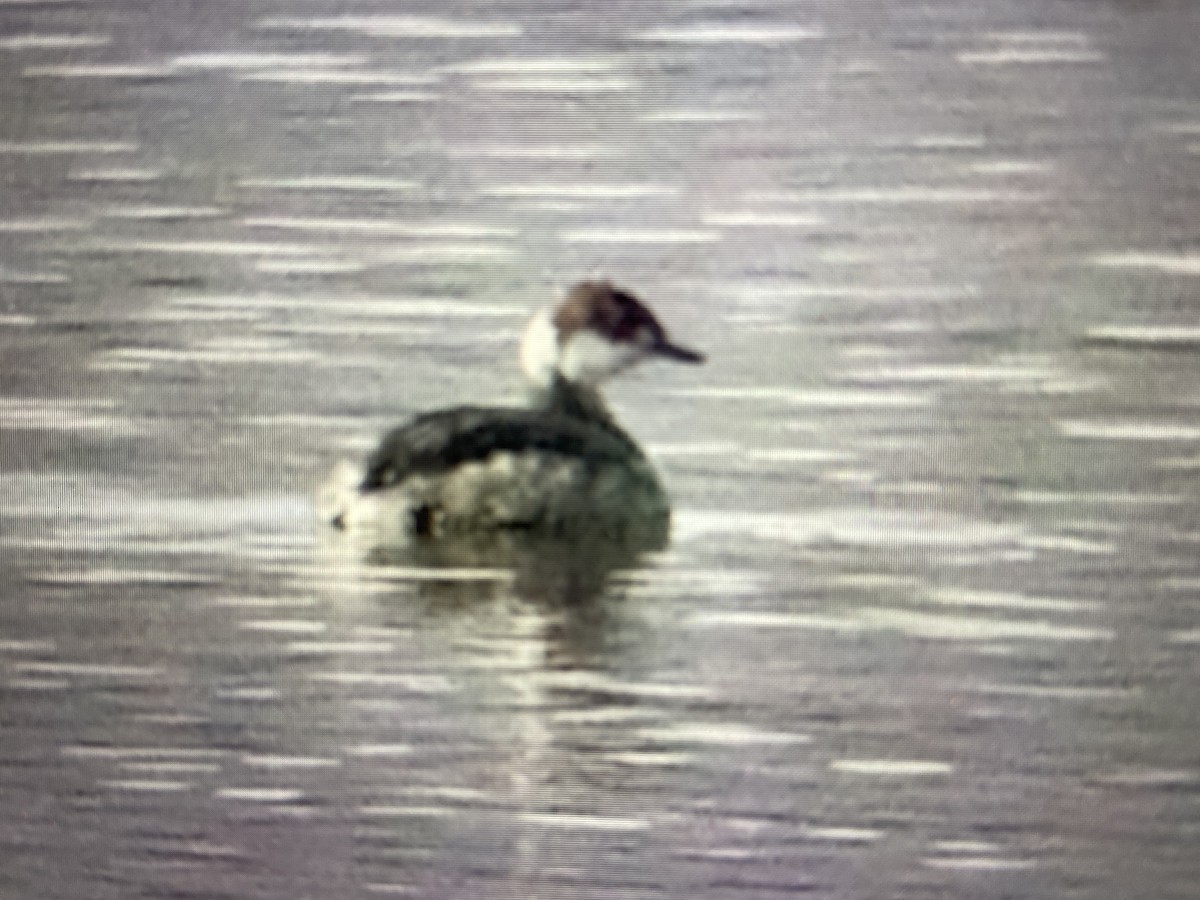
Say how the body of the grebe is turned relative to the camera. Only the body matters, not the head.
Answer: to the viewer's right
